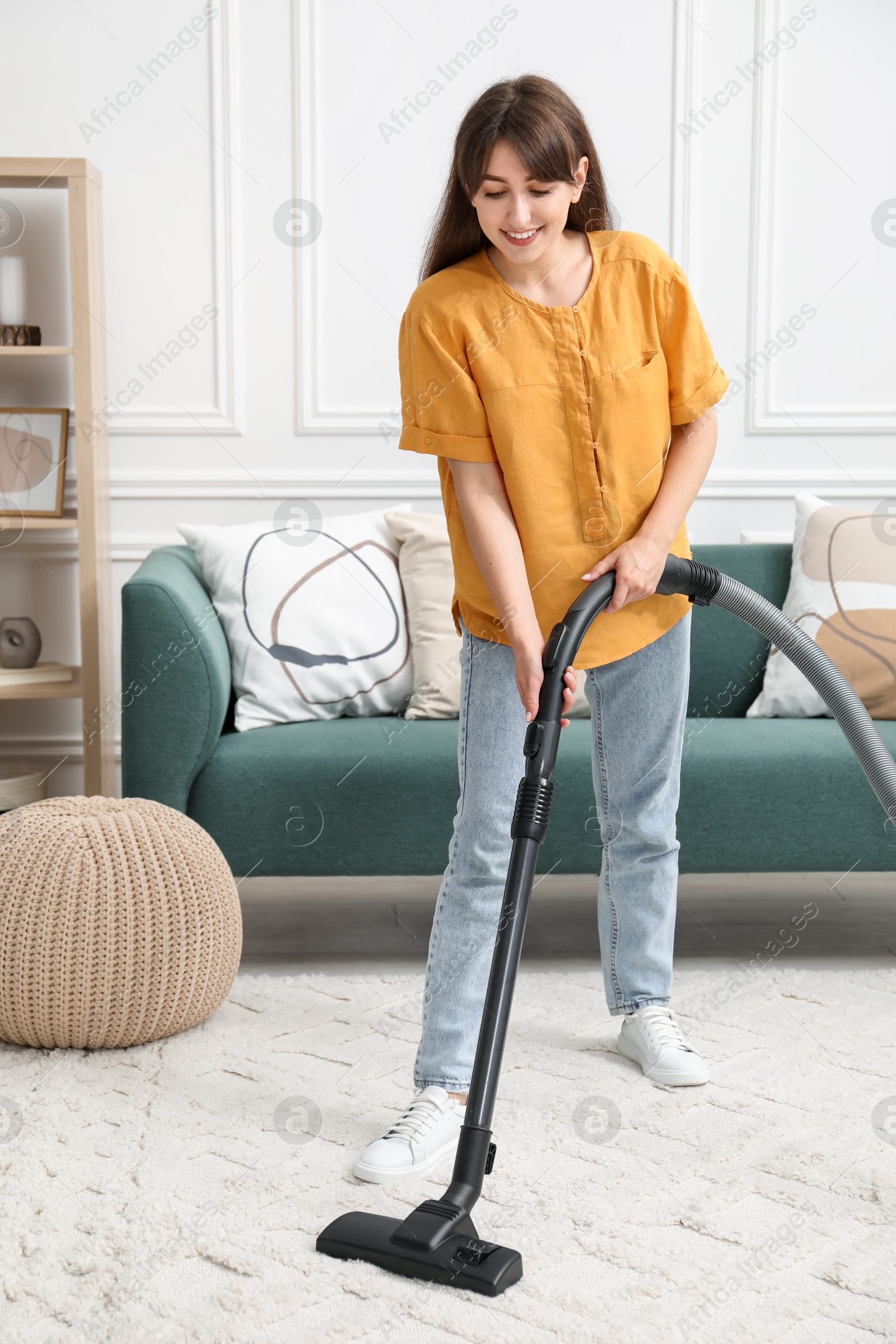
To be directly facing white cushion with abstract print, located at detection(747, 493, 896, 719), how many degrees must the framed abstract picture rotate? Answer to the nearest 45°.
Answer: approximately 45° to its left

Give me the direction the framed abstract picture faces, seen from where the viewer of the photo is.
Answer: facing the viewer

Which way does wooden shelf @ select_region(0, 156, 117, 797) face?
toward the camera

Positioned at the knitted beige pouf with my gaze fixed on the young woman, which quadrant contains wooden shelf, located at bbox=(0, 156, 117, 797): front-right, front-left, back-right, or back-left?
back-left

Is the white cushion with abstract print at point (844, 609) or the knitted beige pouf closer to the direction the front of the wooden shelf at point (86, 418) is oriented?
the knitted beige pouf

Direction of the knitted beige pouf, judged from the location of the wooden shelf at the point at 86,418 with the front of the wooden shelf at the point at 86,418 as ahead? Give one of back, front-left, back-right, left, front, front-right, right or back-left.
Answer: front

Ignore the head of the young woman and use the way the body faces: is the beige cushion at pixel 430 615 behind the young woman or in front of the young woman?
behind

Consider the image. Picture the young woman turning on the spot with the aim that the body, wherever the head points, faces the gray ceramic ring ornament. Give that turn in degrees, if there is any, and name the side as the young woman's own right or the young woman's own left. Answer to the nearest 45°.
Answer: approximately 135° to the young woman's own right
